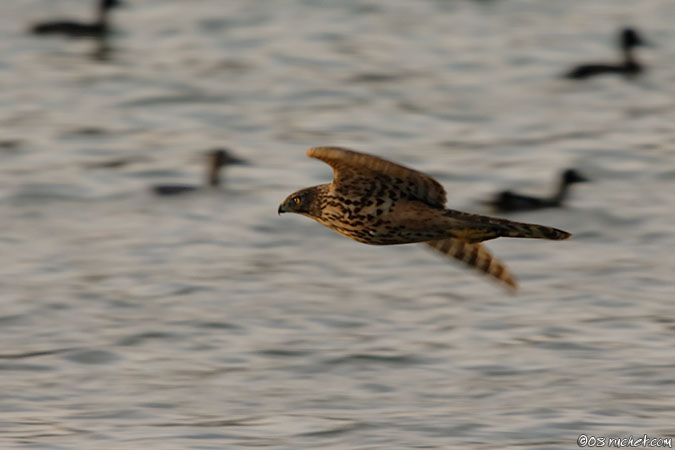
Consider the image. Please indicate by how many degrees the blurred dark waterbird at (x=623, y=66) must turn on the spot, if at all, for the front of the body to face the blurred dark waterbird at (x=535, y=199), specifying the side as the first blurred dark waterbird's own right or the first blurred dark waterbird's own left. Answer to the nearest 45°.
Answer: approximately 90° to the first blurred dark waterbird's own right

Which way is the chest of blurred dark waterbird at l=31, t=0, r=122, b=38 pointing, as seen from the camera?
to the viewer's right

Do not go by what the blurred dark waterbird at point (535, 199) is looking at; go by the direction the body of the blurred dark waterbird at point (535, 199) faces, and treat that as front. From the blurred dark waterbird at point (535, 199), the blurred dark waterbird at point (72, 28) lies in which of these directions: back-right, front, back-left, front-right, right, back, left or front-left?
back-left

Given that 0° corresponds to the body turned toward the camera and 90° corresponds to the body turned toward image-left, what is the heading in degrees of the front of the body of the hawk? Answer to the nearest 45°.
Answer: approximately 90°

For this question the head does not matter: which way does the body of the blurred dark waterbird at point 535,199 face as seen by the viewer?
to the viewer's right

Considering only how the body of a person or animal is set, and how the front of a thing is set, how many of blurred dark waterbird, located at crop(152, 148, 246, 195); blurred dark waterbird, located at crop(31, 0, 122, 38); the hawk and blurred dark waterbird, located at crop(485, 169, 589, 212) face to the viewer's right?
3

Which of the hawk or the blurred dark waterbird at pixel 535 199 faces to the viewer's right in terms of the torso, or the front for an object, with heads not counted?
the blurred dark waterbird

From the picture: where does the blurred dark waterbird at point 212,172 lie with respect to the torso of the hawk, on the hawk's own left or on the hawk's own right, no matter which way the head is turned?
on the hawk's own right

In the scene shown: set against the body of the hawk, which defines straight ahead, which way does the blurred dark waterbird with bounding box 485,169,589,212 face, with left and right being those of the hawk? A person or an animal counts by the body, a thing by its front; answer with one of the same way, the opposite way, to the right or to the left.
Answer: the opposite way

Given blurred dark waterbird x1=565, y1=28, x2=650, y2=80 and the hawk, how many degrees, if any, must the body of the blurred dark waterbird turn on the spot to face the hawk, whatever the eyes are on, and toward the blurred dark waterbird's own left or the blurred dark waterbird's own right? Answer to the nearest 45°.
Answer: approximately 90° to the blurred dark waterbird's own right

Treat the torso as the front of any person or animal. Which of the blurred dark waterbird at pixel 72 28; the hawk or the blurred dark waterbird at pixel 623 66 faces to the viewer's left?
the hawk

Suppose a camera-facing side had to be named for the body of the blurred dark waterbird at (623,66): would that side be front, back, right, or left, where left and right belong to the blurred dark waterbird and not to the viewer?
right

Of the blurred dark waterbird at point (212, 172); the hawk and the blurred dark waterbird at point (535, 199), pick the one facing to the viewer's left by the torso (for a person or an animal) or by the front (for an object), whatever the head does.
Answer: the hawk

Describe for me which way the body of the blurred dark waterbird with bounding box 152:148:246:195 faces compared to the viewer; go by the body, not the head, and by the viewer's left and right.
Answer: facing to the right of the viewer
